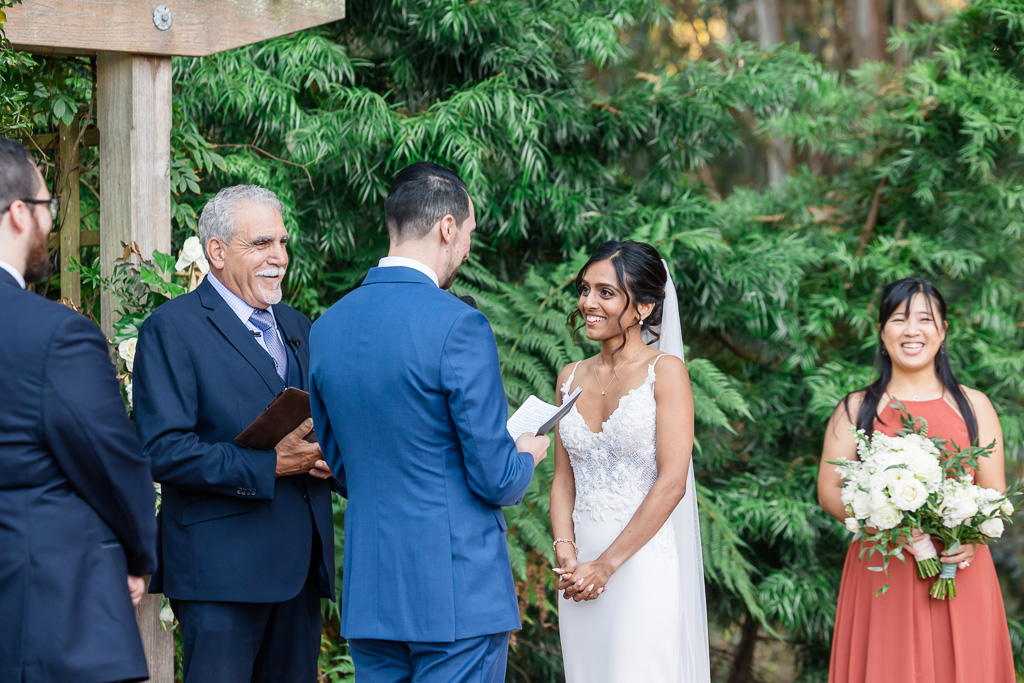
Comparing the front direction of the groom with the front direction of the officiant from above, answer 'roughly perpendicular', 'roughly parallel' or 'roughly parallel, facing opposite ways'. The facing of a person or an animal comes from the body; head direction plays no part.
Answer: roughly perpendicular

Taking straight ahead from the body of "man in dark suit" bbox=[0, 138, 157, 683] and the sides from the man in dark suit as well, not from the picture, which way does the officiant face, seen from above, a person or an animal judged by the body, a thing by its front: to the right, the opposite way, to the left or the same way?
to the right

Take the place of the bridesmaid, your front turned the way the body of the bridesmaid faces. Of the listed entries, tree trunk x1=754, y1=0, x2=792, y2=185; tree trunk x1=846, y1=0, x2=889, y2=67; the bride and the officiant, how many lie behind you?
2

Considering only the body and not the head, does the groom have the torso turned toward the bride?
yes

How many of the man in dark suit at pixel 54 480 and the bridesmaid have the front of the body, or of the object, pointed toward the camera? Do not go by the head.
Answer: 1

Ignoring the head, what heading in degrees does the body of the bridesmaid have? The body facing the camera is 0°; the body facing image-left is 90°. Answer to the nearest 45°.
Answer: approximately 0°

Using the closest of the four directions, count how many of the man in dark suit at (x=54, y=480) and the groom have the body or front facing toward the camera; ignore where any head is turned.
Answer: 0

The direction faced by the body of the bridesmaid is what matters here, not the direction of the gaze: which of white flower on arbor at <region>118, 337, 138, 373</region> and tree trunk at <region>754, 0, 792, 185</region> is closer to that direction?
the white flower on arbor

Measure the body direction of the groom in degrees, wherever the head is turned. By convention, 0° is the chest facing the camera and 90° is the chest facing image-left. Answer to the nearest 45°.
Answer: approximately 225°

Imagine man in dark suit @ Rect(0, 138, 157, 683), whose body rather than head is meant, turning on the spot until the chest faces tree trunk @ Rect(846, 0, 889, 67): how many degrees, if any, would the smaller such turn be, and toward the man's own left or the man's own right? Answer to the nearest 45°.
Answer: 0° — they already face it

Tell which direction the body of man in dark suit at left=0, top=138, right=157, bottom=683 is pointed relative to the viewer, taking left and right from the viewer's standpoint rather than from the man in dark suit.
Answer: facing away from the viewer and to the right of the viewer

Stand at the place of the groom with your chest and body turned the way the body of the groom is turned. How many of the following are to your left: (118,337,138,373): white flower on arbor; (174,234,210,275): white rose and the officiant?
3

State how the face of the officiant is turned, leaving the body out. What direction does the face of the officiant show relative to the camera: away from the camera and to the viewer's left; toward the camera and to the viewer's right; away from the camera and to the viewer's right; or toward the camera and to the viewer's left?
toward the camera and to the viewer's right

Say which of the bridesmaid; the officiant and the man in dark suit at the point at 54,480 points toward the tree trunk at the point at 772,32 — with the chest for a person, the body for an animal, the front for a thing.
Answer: the man in dark suit

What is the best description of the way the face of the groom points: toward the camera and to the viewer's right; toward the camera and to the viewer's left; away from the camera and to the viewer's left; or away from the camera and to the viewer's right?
away from the camera and to the viewer's right
